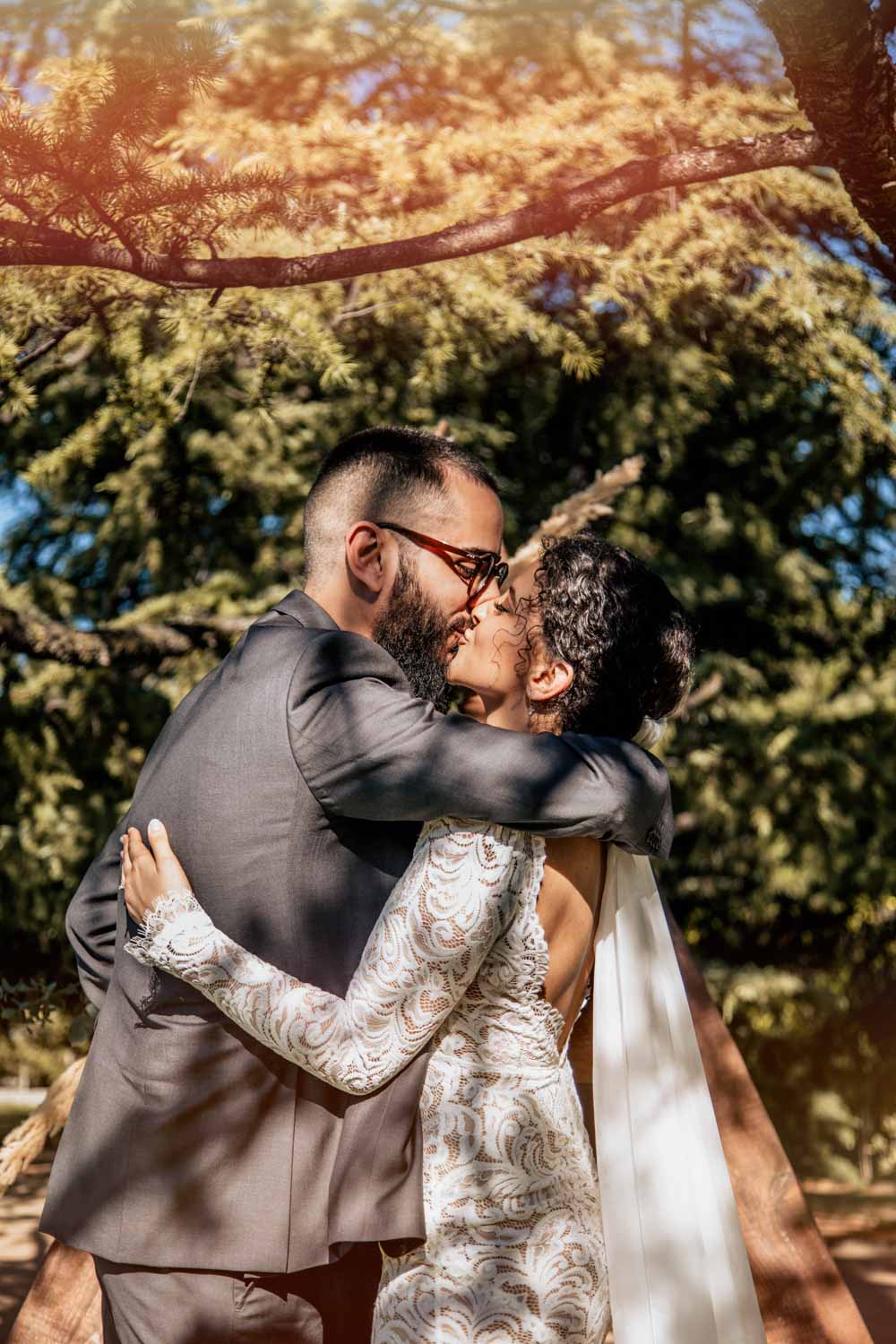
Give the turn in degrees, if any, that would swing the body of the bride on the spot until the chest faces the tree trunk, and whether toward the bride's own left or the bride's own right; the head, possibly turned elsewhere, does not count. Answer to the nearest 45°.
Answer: approximately 90° to the bride's own right

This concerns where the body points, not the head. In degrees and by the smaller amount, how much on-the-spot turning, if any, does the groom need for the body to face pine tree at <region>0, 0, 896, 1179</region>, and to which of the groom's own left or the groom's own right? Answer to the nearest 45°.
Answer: approximately 45° to the groom's own left

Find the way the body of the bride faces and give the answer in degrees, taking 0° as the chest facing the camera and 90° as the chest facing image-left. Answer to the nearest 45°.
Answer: approximately 90°

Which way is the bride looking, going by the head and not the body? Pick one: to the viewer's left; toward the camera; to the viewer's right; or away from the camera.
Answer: to the viewer's left

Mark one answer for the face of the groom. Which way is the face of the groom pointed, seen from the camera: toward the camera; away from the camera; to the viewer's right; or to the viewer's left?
to the viewer's right

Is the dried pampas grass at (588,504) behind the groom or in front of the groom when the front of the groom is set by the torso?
in front

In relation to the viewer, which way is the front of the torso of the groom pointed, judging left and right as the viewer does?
facing away from the viewer and to the right of the viewer

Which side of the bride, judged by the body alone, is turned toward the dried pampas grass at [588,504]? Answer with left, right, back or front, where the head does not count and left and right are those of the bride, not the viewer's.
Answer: right

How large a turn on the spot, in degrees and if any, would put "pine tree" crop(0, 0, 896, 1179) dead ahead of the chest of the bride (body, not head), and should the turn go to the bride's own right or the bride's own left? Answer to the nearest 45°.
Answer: approximately 90° to the bride's own right
